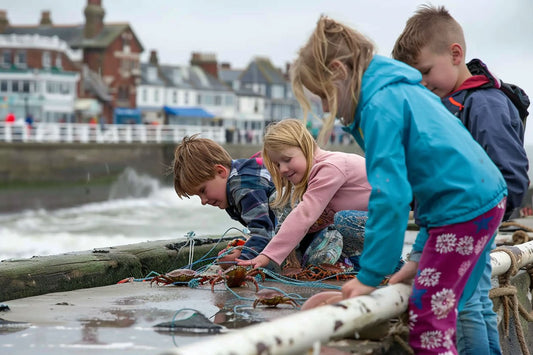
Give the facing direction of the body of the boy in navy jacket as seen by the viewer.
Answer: to the viewer's left

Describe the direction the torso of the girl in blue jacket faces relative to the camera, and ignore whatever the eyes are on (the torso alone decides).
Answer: to the viewer's left

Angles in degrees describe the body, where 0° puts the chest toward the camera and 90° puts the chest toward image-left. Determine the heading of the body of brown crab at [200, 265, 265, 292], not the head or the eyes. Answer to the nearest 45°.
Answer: approximately 0°

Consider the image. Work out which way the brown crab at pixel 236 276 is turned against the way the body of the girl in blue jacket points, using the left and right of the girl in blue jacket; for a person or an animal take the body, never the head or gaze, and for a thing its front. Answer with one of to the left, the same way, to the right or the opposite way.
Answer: to the left

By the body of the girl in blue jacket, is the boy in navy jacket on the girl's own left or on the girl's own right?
on the girl's own right

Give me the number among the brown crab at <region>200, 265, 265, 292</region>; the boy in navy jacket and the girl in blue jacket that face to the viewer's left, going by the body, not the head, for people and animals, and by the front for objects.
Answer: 2

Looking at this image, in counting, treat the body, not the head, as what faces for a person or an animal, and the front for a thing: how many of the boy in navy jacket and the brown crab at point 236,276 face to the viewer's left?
1

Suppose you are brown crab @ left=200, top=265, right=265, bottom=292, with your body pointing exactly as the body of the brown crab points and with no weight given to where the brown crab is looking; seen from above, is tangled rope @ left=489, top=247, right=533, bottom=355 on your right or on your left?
on your left
